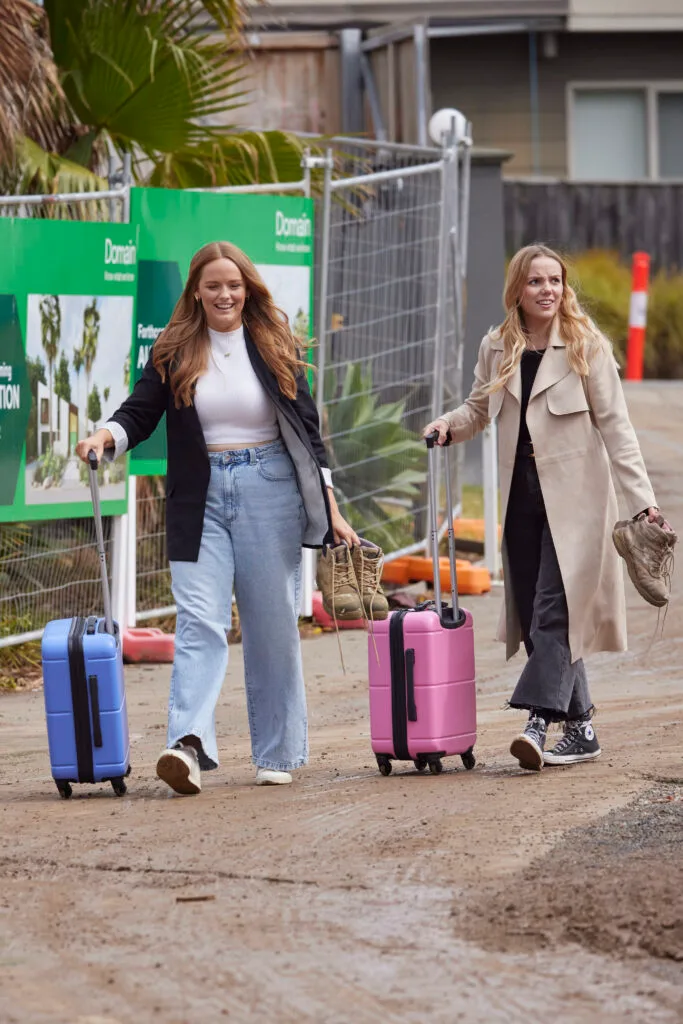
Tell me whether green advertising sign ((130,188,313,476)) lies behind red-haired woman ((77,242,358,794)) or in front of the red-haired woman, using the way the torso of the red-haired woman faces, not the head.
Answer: behind

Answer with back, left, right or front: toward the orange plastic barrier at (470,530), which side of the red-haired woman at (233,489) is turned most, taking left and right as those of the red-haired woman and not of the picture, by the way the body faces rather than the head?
back

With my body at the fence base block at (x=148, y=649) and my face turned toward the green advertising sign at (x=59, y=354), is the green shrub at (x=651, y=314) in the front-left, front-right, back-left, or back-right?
back-right

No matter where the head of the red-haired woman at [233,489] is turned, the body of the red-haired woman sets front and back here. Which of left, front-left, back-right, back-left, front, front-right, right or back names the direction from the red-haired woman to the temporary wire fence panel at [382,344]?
back

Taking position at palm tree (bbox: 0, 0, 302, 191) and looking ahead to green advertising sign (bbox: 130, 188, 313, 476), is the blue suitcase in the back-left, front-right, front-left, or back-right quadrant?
front-right

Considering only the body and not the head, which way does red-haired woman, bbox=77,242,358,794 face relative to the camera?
toward the camera

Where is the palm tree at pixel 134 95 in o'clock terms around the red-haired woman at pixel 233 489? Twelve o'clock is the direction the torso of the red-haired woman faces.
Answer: The palm tree is roughly at 6 o'clock from the red-haired woman.

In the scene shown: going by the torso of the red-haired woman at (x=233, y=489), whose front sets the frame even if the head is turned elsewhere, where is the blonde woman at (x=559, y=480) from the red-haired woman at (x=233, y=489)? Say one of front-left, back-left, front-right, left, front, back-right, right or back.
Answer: left

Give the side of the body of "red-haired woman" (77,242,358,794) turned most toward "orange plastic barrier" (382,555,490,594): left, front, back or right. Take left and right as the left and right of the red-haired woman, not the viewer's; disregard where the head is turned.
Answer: back

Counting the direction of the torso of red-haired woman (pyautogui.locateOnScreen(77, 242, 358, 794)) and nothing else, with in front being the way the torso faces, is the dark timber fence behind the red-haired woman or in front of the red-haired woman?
behind

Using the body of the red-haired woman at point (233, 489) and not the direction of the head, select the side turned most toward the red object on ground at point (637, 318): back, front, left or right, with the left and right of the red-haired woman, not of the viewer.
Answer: back

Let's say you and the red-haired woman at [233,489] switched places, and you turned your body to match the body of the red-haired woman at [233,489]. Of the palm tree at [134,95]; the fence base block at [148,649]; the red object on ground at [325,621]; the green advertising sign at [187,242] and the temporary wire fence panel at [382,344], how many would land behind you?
5

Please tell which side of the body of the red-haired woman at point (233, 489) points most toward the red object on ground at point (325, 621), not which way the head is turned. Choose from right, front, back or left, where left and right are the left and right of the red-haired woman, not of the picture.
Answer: back
